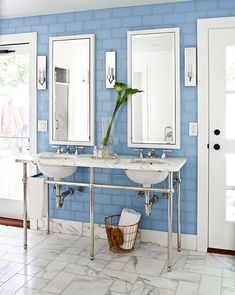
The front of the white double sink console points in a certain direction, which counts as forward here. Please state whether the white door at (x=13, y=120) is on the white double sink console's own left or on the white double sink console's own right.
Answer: on the white double sink console's own right

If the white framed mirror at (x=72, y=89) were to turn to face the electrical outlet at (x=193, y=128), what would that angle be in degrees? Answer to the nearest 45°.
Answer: approximately 90° to its left

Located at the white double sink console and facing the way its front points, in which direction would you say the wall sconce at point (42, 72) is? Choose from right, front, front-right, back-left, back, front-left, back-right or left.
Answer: right

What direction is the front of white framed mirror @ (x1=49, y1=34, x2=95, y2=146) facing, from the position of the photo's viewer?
facing the viewer and to the left of the viewer

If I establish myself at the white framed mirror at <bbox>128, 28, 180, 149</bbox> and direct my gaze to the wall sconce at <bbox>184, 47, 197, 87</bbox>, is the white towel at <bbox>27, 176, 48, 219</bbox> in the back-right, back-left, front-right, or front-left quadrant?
back-right

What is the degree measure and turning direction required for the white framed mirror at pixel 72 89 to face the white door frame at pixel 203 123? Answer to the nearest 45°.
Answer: approximately 90° to its left

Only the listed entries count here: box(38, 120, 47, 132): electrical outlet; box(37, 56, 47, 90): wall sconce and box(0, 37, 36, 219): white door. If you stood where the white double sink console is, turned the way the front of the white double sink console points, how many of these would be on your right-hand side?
3
